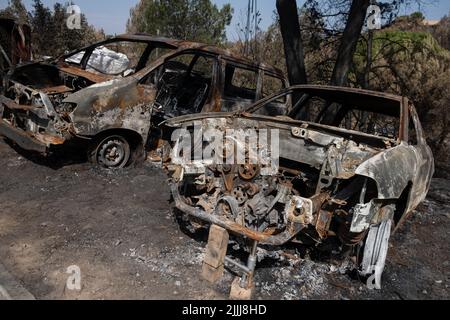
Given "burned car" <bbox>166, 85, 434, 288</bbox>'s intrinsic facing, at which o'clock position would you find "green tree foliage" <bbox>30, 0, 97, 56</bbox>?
The green tree foliage is roughly at 3 o'clock from the burned car.

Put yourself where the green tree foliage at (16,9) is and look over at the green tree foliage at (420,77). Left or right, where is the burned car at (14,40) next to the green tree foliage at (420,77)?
right

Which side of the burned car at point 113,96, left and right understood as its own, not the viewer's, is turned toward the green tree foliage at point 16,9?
right

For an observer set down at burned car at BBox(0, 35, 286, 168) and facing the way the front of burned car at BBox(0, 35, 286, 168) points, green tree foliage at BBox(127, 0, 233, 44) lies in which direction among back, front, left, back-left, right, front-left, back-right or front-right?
back-right

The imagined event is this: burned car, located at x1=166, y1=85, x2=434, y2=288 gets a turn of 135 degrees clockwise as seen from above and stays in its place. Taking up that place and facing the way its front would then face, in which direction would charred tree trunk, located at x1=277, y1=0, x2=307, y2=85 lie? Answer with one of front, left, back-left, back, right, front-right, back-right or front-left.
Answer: front

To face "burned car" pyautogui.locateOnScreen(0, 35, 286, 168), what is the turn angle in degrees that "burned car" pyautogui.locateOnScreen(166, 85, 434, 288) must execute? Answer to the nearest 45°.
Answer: approximately 90° to its right

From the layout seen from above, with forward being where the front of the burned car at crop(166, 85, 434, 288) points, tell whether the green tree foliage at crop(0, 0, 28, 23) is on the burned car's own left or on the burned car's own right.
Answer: on the burned car's own right

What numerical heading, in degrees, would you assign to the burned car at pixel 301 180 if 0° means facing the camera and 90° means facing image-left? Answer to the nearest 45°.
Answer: approximately 45°

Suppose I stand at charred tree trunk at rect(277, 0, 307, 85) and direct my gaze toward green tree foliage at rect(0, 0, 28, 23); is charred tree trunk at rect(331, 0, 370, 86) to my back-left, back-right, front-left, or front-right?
back-right

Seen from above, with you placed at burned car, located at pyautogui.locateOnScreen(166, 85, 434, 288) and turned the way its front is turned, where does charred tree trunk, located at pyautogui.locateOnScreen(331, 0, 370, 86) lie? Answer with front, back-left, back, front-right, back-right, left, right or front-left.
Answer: back-right

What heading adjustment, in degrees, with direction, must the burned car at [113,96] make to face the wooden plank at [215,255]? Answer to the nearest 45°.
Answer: approximately 45° to its left

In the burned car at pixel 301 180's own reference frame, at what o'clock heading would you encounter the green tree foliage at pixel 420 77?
The green tree foliage is roughly at 5 o'clock from the burned car.

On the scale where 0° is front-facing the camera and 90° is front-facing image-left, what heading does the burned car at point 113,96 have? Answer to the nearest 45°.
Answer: approximately 45°
